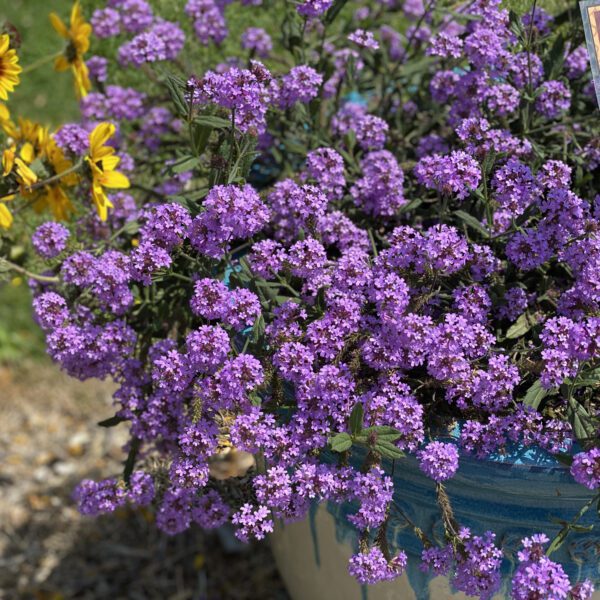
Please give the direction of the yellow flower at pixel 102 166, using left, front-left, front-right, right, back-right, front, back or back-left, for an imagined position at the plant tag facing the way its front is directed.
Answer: right

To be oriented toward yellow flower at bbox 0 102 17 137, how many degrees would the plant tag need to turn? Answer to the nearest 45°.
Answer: approximately 90° to its right

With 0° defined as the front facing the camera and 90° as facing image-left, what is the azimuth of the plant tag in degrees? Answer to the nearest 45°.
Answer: approximately 0°

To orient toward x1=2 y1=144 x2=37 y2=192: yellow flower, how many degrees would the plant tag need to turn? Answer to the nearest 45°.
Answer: approximately 90° to its right

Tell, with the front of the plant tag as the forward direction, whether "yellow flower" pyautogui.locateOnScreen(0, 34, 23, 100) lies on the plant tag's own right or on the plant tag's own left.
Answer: on the plant tag's own right

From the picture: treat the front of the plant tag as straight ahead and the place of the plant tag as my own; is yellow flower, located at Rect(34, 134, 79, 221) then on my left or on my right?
on my right

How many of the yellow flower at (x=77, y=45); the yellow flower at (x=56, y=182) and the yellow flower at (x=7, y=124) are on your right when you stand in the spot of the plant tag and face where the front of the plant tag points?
3

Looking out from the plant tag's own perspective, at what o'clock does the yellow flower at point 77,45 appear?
The yellow flower is roughly at 3 o'clock from the plant tag.
